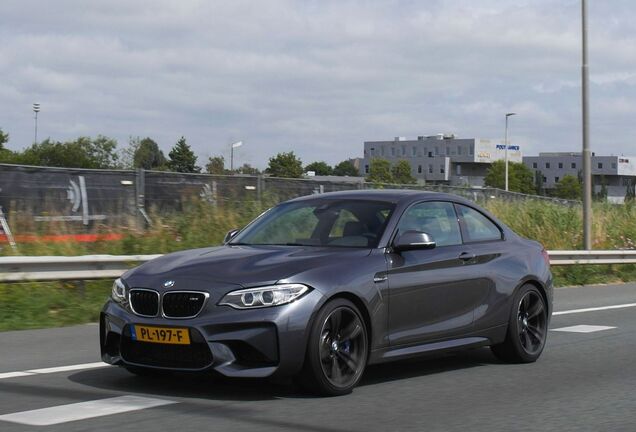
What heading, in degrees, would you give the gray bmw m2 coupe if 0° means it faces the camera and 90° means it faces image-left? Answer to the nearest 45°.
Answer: approximately 45°

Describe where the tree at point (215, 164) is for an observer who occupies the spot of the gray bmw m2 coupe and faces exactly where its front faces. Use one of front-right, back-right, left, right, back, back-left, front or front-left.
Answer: back-right

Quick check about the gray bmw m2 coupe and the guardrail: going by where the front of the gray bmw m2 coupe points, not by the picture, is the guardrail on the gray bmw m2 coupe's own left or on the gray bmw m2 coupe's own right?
on the gray bmw m2 coupe's own right

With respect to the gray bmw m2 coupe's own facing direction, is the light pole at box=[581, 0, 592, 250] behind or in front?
behind
